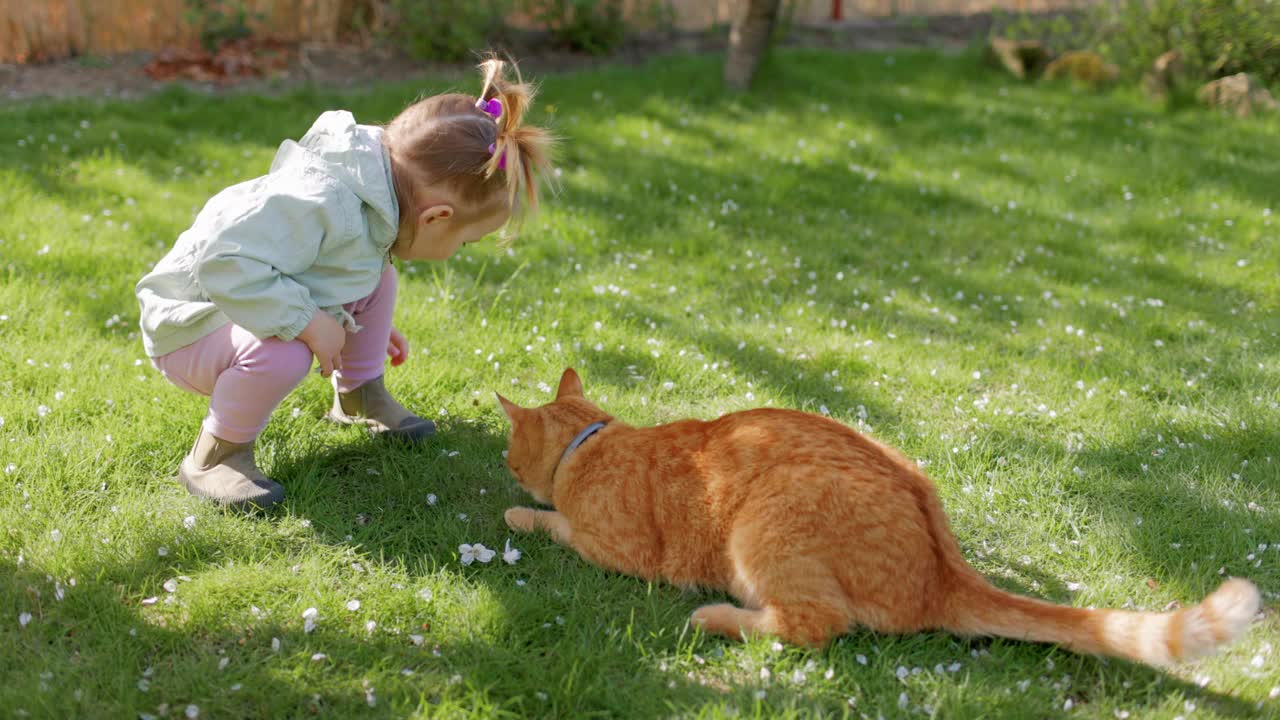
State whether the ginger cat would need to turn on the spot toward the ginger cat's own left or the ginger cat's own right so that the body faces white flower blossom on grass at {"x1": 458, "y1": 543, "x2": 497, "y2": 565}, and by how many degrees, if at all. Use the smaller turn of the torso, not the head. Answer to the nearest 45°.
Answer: approximately 45° to the ginger cat's own left

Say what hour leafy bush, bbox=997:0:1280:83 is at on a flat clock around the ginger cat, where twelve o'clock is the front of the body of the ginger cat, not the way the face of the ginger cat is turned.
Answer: The leafy bush is roughly at 2 o'clock from the ginger cat.

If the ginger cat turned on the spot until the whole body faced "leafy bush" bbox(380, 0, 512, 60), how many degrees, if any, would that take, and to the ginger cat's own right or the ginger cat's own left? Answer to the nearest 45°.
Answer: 0° — it already faces it

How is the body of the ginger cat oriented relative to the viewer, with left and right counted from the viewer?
facing away from the viewer and to the left of the viewer
